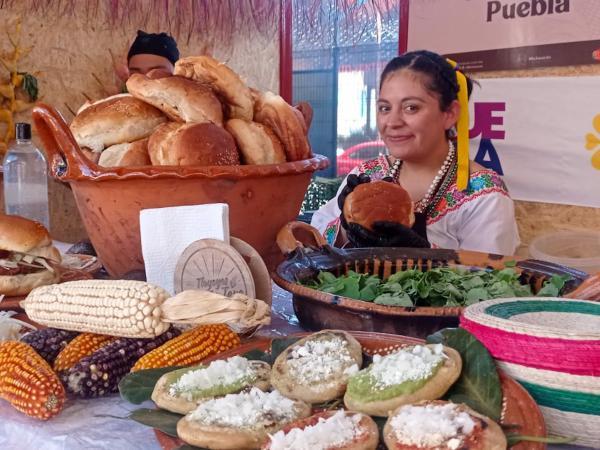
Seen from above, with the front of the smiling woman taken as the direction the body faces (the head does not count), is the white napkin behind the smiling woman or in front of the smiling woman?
in front

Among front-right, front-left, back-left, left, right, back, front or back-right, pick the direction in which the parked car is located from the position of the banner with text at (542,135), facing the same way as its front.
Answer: back-right

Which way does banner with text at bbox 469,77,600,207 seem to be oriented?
toward the camera

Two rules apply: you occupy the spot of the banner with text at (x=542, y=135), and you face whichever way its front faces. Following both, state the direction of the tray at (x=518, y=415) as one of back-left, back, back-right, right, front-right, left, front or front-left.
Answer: front

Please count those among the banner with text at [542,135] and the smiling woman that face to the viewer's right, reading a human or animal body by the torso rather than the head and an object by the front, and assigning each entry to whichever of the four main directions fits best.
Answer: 0

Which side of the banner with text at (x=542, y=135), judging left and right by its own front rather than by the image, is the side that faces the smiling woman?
front

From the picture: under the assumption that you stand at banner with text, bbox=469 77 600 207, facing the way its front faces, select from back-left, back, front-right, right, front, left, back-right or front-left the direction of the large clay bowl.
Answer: front

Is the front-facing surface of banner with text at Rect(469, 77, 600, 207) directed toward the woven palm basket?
yes

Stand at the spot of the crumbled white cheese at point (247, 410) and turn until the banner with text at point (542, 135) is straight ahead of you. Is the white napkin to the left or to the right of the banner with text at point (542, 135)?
left

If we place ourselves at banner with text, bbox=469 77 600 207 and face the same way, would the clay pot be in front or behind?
in front
